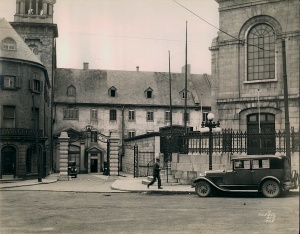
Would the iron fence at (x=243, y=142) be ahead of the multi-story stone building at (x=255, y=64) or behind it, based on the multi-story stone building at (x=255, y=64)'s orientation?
ahead

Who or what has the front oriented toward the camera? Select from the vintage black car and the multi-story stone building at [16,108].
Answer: the multi-story stone building

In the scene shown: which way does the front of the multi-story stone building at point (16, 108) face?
toward the camera

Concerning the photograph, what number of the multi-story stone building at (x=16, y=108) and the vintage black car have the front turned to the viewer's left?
1

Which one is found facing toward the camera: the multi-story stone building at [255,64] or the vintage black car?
the multi-story stone building

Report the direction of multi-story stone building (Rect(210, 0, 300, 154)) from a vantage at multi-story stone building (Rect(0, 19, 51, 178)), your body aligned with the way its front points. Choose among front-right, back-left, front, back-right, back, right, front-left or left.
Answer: front-left

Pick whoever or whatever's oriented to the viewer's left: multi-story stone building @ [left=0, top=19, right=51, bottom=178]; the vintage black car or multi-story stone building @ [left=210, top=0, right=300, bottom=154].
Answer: the vintage black car

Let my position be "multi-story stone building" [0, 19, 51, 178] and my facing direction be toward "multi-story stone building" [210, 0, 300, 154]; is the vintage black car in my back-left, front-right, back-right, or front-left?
front-right

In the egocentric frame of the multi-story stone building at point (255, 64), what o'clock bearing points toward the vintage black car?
The vintage black car is roughly at 12 o'clock from the multi-story stone building.

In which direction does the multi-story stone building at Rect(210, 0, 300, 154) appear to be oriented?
toward the camera

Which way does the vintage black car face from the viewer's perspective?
to the viewer's left

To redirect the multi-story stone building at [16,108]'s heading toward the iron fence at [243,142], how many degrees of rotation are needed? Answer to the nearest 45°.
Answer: approximately 45° to its left
